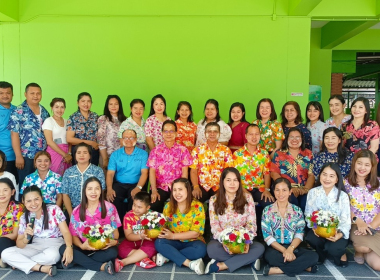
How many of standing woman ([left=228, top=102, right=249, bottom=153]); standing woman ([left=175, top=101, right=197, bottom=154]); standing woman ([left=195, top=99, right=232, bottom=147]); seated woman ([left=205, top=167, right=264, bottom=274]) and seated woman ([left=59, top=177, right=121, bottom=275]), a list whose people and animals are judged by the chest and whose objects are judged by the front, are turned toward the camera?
5

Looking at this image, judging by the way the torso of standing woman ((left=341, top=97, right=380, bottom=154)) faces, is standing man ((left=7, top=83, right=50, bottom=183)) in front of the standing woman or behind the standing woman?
in front

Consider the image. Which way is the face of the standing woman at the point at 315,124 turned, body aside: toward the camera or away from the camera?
toward the camera

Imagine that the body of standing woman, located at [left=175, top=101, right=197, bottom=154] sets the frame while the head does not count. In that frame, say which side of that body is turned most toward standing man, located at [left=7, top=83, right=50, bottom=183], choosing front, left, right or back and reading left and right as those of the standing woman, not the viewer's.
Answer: right

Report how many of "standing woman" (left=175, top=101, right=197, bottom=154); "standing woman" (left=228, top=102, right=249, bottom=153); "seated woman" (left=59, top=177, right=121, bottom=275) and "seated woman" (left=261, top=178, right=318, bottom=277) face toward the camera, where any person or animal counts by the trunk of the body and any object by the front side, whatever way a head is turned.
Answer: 4

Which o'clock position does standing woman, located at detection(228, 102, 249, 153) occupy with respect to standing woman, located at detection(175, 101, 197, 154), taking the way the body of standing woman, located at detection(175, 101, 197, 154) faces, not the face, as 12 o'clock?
standing woman, located at detection(228, 102, 249, 153) is roughly at 9 o'clock from standing woman, located at detection(175, 101, 197, 154).

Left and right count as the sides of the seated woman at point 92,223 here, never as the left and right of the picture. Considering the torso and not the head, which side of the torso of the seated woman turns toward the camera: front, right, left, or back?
front

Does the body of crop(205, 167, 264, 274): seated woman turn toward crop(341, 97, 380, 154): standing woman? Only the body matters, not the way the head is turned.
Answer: no

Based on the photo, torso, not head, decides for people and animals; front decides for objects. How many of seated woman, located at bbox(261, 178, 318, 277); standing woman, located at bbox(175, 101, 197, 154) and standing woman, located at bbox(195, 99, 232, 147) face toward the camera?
3

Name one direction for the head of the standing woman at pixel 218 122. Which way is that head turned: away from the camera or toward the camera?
toward the camera

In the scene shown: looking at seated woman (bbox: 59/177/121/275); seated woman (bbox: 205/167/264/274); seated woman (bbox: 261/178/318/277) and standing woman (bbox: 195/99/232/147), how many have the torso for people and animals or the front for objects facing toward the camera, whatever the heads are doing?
4

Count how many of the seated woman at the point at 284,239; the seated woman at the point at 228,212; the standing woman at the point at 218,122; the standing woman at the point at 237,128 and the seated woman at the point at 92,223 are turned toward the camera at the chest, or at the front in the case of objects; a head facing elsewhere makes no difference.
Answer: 5

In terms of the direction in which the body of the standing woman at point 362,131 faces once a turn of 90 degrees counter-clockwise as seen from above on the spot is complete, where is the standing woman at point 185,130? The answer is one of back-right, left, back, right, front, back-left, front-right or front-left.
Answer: back-right

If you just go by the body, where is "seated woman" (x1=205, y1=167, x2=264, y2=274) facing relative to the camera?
toward the camera

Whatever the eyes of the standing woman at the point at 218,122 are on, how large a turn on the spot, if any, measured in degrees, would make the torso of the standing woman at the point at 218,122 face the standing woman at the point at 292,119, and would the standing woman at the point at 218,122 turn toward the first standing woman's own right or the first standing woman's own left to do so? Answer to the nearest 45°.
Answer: approximately 90° to the first standing woman's own left

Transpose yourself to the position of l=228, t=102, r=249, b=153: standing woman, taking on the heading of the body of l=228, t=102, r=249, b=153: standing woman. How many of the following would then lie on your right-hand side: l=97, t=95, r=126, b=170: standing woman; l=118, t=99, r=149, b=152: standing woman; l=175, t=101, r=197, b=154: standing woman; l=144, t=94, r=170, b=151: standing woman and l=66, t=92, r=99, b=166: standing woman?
5

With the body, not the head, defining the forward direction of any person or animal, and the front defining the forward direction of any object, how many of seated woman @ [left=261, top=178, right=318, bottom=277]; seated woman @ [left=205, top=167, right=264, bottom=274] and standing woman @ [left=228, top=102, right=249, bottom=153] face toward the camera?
3

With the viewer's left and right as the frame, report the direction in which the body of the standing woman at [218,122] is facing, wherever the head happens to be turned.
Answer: facing the viewer
